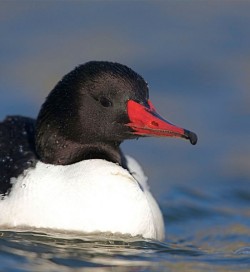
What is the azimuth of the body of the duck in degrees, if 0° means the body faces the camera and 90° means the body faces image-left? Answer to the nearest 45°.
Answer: approximately 315°
